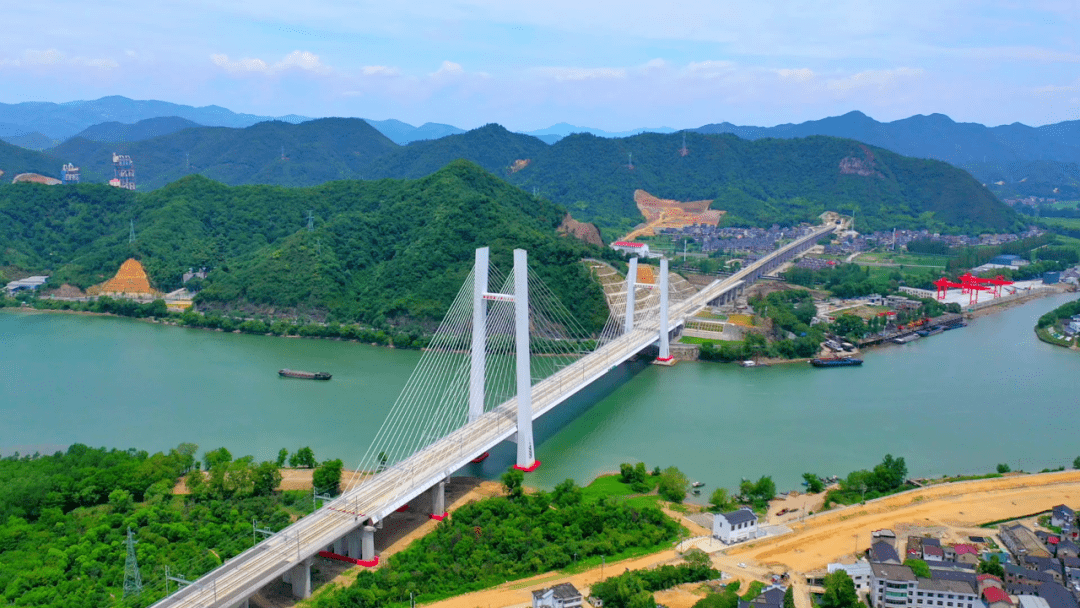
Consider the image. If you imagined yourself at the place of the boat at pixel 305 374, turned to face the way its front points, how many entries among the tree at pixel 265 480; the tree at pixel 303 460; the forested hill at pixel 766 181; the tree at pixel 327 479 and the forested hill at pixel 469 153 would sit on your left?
3

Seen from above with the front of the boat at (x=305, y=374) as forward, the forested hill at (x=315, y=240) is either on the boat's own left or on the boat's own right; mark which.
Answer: on the boat's own right

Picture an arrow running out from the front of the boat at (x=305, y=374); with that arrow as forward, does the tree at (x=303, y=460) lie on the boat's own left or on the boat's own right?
on the boat's own left

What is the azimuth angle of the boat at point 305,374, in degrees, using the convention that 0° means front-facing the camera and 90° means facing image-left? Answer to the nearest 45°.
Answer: approximately 90°

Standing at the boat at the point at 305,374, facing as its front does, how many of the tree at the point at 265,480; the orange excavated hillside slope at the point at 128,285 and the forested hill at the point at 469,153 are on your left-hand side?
1

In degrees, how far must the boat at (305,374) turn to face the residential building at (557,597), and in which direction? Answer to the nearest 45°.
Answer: approximately 90° to its left

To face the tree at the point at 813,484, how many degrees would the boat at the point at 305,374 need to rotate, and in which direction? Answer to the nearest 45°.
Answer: approximately 135° to its left

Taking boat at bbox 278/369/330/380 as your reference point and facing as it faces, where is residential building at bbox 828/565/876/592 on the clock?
The residential building is roughly at 8 o'clock from the boat.

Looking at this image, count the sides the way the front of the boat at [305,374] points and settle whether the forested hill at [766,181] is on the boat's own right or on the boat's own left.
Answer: on the boat's own right

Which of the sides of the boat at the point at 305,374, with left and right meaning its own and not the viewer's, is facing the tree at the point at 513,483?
left

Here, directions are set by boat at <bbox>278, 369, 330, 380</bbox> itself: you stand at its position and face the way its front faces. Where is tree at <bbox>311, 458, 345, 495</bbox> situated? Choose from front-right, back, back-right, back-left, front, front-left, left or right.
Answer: left

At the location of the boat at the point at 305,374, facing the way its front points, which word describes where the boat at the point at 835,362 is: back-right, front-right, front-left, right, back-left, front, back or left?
back

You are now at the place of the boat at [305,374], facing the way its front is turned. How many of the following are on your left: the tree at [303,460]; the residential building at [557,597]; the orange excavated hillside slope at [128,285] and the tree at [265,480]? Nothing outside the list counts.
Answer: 3

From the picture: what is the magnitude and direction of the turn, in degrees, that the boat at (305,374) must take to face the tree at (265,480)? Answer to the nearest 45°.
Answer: approximately 90° to its left

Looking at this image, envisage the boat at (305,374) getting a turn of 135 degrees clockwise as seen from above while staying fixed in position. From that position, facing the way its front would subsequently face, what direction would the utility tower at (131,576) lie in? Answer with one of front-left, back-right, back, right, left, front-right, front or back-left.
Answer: back-right

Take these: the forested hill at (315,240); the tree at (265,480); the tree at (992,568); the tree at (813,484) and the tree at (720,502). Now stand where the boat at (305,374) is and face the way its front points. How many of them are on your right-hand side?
1
